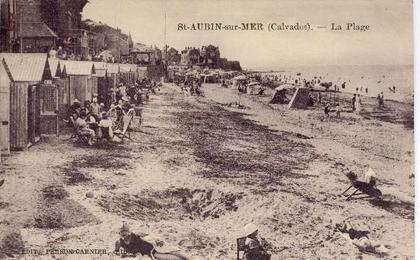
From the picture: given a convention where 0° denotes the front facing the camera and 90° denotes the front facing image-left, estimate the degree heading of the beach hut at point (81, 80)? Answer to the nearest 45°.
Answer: approximately 270°

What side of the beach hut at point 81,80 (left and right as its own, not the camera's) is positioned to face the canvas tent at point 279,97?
front

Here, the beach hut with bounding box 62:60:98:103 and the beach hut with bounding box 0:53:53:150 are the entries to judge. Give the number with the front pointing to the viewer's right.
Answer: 2

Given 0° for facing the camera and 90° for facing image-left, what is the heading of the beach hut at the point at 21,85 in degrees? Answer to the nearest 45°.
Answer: approximately 270°
